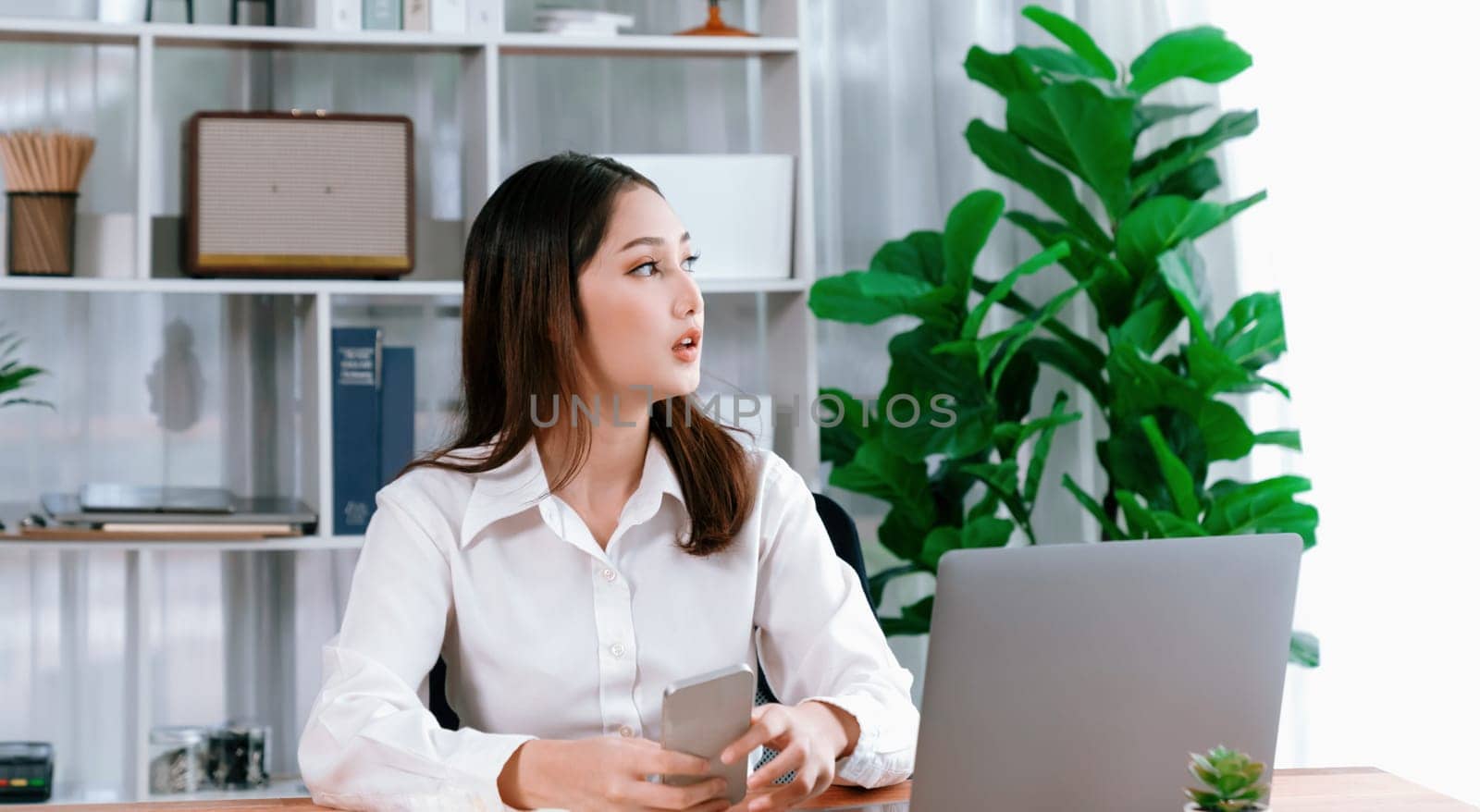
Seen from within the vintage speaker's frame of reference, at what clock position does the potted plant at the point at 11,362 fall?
The potted plant is roughly at 4 o'clock from the vintage speaker.

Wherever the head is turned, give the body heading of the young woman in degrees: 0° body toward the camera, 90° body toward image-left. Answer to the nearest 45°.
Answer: approximately 0°

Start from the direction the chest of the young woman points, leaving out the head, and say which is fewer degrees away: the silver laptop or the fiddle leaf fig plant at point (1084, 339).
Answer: the silver laptop

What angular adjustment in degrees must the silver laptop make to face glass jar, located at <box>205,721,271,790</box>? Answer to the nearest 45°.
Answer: approximately 45° to its left

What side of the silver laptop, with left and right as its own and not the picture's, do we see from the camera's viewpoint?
back

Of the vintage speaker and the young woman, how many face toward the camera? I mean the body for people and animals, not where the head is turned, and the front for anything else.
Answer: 2

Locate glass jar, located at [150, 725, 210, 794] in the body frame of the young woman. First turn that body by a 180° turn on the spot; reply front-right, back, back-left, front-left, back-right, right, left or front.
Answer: front-left

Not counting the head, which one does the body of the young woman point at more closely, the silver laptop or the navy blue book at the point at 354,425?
the silver laptop

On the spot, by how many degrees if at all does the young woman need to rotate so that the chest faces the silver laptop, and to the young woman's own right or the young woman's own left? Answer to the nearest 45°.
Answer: approximately 45° to the young woman's own left

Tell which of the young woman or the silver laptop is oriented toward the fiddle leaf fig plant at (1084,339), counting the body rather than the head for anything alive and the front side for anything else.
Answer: the silver laptop

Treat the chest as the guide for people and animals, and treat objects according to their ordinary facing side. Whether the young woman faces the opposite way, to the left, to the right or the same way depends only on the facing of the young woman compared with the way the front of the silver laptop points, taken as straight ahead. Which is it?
the opposite way

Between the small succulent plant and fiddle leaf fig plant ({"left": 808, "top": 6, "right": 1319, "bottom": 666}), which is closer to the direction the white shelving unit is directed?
the small succulent plant
